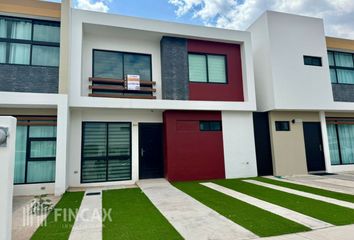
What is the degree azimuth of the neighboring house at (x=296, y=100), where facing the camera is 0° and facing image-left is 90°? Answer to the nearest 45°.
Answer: approximately 0°
